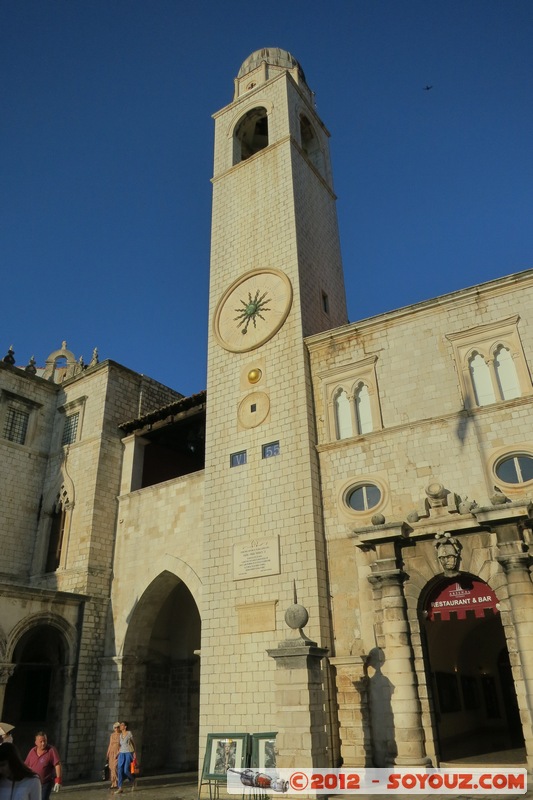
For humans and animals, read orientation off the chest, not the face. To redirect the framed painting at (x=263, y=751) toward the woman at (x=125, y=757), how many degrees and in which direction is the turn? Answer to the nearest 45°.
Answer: approximately 135° to its right

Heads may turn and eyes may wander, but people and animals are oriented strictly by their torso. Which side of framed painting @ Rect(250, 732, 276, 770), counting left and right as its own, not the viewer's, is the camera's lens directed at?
front

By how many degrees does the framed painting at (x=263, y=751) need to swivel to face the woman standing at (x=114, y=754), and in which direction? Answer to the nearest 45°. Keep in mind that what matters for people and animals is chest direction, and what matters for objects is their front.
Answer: approximately 135° to its right

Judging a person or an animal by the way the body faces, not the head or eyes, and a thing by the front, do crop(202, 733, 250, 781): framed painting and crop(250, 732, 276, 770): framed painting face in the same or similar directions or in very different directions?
same or similar directions

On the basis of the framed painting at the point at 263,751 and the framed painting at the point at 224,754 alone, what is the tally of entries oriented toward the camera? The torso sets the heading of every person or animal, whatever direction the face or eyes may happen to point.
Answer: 2

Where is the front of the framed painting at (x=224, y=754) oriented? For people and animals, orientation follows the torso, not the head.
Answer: toward the camera

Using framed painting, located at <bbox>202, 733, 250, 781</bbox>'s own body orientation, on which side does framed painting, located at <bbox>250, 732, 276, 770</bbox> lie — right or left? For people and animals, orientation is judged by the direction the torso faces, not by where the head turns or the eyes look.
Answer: on its left

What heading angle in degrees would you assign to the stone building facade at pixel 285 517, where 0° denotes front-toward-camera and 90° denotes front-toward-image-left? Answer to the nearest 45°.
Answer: approximately 45°

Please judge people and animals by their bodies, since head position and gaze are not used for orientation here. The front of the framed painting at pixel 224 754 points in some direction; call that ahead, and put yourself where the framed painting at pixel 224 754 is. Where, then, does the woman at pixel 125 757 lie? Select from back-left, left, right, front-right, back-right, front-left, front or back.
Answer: back-right
